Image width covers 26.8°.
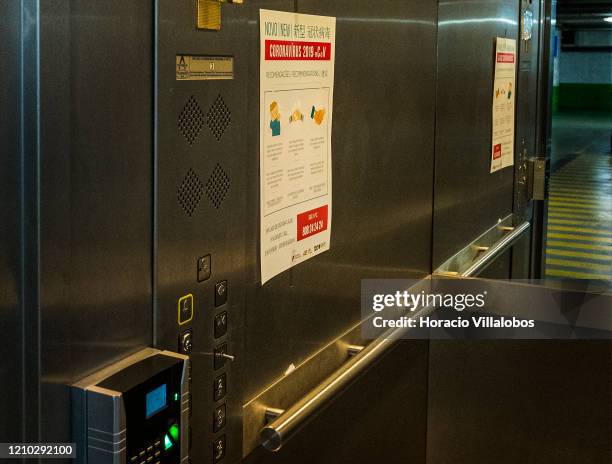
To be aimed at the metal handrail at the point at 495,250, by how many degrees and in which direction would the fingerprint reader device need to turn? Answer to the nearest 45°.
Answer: approximately 90° to its left

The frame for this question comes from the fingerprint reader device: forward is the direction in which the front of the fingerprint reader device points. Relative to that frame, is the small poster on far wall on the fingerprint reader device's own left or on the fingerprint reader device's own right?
on the fingerprint reader device's own left

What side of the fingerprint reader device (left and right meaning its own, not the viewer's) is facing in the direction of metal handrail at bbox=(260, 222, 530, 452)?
left

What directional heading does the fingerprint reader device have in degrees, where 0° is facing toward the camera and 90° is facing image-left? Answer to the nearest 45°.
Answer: approximately 315°
